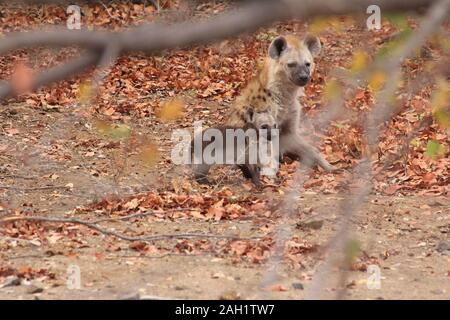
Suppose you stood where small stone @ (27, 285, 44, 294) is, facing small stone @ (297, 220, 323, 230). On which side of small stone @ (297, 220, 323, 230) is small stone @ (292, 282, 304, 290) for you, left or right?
right

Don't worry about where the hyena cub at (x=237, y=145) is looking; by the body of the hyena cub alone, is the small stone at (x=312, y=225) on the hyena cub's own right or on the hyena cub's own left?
on the hyena cub's own right

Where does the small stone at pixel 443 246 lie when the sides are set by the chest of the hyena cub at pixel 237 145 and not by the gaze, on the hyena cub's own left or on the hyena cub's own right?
on the hyena cub's own right

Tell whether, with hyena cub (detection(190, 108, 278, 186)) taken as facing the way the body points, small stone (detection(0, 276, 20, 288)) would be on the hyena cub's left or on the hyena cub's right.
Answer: on the hyena cub's right

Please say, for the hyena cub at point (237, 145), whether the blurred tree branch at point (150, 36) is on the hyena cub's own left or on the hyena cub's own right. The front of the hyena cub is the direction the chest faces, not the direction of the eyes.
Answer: on the hyena cub's own right

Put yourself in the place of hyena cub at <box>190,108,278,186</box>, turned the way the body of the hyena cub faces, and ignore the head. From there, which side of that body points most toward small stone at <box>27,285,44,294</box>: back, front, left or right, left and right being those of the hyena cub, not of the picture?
right

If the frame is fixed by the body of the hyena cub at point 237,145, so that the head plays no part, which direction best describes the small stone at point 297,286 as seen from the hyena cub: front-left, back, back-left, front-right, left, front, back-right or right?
right

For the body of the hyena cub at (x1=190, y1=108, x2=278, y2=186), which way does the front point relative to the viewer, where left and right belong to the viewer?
facing to the right of the viewer
